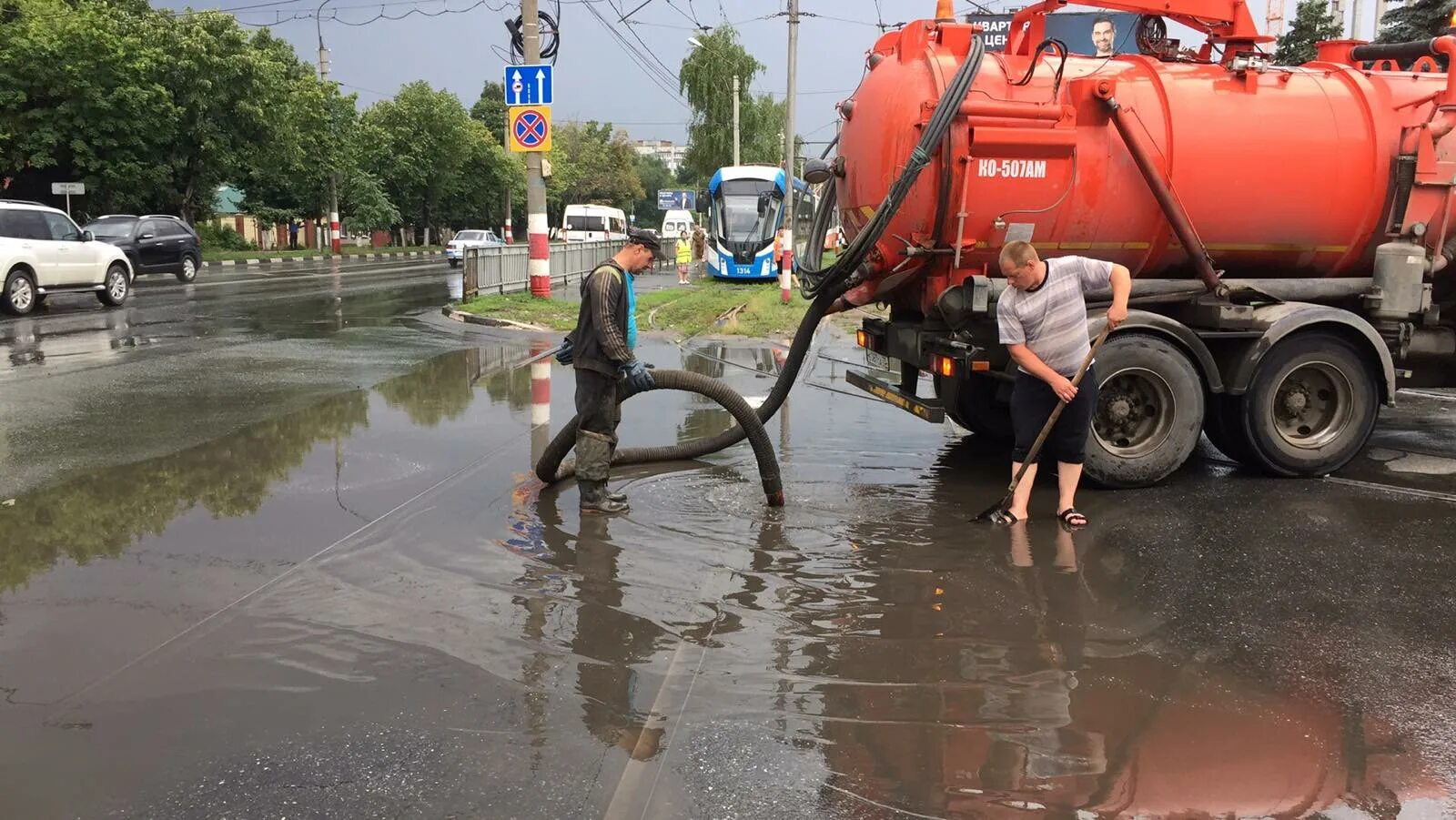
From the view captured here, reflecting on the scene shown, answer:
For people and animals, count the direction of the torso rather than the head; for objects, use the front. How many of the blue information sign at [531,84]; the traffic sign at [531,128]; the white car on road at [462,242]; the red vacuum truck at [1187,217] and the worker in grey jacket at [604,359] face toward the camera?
2

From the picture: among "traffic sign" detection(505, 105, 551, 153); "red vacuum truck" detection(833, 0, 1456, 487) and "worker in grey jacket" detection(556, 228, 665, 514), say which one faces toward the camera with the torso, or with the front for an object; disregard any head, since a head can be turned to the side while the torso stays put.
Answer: the traffic sign

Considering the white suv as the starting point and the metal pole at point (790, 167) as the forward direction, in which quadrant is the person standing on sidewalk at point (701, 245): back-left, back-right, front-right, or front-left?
front-left

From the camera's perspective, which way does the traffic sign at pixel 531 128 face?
toward the camera

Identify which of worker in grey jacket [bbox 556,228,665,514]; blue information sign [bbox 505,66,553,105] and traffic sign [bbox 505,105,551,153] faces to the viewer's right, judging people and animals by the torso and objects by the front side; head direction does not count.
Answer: the worker in grey jacket

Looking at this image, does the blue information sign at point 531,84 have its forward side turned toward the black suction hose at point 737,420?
yes

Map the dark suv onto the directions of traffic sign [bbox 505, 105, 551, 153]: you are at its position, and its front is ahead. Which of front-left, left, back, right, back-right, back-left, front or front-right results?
back-right

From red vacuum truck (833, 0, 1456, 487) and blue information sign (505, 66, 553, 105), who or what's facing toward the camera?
the blue information sign

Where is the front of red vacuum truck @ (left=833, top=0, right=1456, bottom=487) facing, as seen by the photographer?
facing away from the viewer and to the right of the viewer

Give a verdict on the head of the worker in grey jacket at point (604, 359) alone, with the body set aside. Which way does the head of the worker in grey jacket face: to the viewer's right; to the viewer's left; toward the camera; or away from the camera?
to the viewer's right

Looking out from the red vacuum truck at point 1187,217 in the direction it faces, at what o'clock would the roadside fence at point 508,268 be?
The roadside fence is roughly at 9 o'clock from the red vacuum truck.

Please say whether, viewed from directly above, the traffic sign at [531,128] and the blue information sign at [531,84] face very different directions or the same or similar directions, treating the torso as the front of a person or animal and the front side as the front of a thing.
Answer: same or similar directions

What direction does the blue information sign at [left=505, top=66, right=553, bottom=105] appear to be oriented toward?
toward the camera

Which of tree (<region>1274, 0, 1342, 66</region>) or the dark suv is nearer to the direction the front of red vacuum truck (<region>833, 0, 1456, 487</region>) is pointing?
the tree

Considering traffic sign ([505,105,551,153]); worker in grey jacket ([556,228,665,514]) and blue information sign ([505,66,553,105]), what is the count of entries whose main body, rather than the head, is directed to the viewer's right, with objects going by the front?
1

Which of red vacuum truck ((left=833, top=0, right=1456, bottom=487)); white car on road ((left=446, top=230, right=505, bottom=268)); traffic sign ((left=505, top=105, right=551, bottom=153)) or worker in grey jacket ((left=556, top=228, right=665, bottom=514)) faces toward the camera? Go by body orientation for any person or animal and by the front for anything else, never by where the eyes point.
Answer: the traffic sign

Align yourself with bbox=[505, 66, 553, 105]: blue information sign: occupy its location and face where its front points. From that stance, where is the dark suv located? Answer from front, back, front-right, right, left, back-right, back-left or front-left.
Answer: back-right
